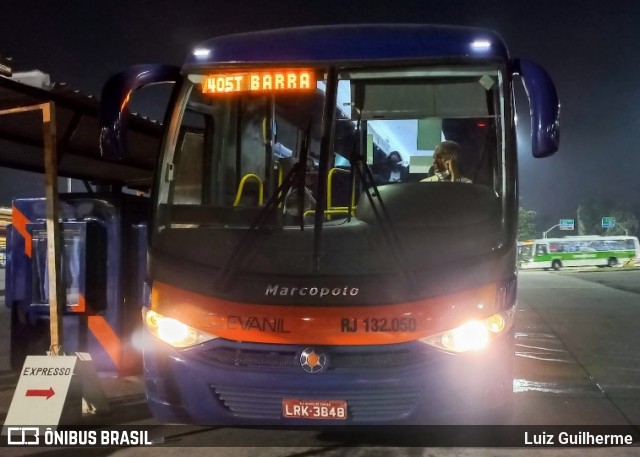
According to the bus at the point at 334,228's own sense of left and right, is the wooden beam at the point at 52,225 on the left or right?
on its right

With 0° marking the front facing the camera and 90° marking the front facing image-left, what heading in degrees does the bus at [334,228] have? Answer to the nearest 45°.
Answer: approximately 0°

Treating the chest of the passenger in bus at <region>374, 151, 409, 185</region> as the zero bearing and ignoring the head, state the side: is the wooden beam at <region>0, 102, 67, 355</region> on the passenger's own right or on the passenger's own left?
on the passenger's own right
